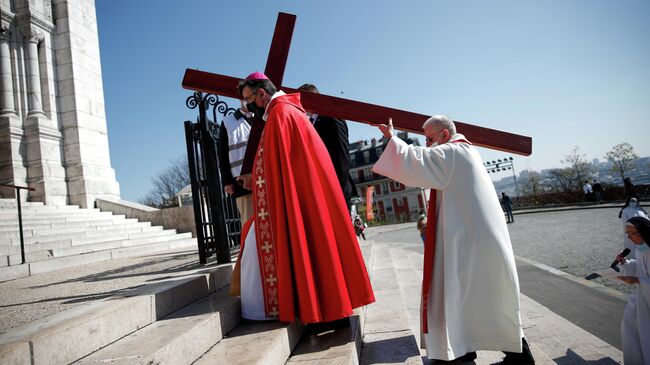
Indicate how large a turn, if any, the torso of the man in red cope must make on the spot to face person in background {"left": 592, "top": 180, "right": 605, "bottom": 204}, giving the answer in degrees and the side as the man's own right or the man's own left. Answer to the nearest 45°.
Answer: approximately 135° to the man's own right

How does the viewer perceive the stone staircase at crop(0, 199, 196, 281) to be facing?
facing the viewer and to the right of the viewer

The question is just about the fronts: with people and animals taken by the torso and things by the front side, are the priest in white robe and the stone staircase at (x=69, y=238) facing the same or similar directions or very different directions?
very different directions

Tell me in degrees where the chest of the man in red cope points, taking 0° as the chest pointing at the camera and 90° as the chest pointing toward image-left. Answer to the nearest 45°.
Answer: approximately 90°

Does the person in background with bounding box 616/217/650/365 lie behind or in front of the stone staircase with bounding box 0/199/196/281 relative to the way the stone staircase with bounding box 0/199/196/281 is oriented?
in front

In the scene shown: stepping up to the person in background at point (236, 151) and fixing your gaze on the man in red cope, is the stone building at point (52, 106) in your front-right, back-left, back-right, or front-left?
back-right

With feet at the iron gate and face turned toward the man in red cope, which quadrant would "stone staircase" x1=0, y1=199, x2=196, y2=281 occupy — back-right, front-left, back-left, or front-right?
back-right

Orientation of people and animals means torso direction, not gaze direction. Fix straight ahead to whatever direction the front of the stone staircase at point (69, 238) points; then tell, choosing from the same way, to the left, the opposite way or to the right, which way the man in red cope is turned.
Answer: the opposite way

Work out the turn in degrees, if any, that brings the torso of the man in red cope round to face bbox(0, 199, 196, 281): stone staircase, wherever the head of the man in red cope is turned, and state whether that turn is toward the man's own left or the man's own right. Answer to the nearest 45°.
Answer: approximately 45° to the man's own right
